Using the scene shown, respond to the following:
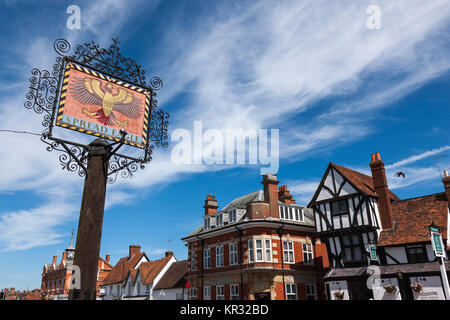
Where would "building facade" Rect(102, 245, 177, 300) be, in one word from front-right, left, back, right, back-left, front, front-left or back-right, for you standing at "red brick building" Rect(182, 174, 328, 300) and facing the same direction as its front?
back-right

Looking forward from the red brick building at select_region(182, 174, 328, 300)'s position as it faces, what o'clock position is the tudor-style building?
The tudor-style building is roughly at 10 o'clock from the red brick building.

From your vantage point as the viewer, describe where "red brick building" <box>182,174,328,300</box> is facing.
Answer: facing the viewer

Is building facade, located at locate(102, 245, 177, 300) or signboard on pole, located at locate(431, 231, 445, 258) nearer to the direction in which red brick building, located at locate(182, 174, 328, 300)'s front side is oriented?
the signboard on pole

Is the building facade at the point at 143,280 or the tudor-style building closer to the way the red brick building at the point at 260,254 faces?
the tudor-style building

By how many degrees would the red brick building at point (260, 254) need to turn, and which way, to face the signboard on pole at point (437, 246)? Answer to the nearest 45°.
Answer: approximately 45° to its left
